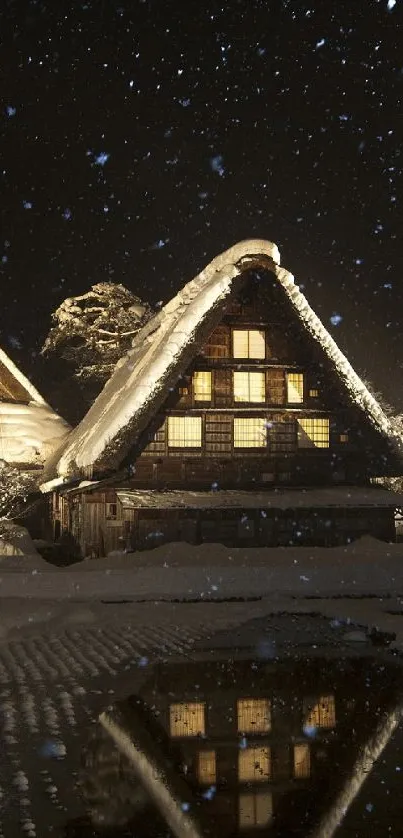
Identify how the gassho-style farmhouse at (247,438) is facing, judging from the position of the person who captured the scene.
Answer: facing the viewer
